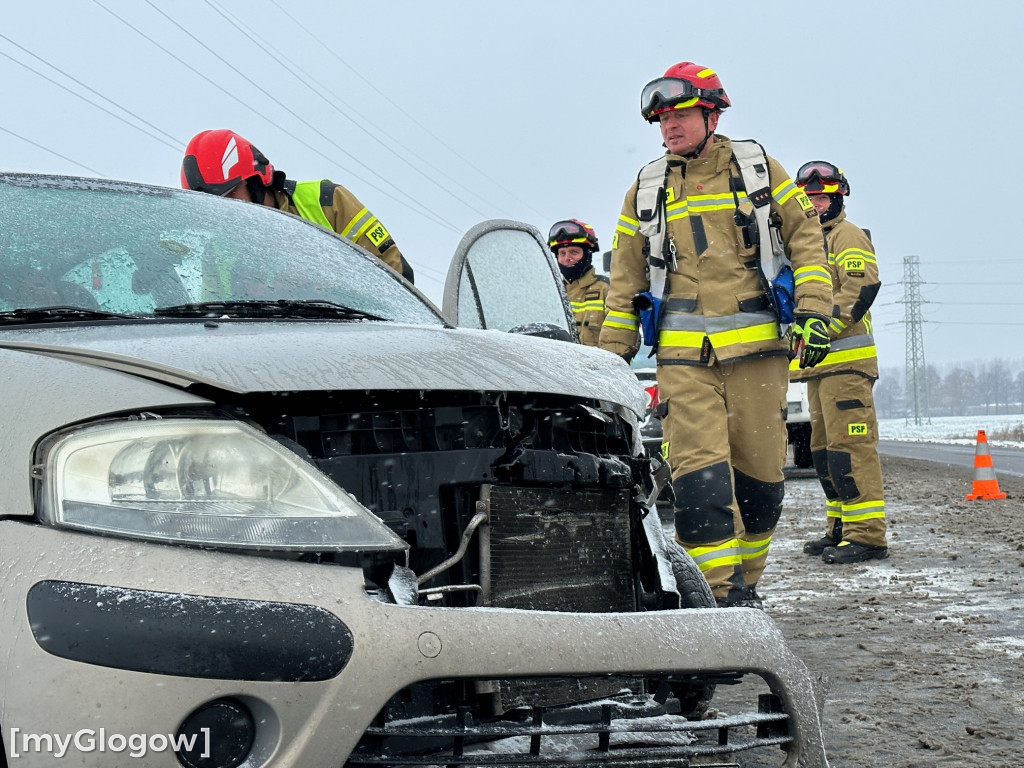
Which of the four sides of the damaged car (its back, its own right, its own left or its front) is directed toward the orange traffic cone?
left

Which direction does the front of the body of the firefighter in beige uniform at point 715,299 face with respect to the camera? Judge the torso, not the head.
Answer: toward the camera

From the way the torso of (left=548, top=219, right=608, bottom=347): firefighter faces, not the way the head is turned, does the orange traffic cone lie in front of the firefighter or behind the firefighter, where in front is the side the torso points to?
behind

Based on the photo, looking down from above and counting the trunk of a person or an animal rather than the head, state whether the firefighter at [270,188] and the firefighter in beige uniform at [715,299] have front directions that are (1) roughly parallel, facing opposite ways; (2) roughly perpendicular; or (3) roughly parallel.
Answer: roughly perpendicular

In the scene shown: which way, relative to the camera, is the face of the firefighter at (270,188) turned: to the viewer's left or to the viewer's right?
to the viewer's left

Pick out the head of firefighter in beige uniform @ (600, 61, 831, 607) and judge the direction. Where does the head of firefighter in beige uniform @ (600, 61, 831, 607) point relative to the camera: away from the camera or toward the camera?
toward the camera

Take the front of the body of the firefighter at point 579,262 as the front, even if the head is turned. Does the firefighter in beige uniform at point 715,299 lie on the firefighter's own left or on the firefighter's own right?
on the firefighter's own left

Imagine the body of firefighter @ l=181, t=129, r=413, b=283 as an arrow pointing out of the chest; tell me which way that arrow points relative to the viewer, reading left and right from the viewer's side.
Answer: facing to the left of the viewer

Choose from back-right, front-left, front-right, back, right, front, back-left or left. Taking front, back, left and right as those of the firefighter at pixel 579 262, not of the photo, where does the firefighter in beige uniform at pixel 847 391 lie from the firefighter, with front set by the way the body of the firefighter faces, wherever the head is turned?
left

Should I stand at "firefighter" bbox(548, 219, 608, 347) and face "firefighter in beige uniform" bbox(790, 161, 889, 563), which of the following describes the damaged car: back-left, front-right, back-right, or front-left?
front-right

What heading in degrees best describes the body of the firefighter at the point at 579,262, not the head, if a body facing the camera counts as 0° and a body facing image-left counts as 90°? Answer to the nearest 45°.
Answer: approximately 45°

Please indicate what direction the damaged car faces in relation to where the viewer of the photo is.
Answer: facing the viewer and to the right of the viewer

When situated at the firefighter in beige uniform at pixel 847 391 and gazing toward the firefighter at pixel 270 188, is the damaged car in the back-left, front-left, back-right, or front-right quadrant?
front-left
